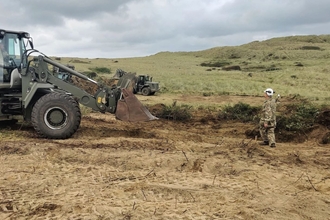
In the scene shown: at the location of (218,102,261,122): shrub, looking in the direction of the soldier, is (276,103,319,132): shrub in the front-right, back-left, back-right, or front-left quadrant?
front-left

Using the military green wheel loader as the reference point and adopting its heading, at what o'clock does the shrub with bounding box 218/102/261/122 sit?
The shrub is roughly at 11 o'clock from the military green wheel loader.

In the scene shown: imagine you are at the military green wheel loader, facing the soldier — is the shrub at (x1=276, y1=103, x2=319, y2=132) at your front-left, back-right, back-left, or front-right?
front-left

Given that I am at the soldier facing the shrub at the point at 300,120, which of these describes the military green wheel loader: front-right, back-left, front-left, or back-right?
back-left

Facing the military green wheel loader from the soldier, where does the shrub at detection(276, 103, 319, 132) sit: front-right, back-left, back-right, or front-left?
back-right

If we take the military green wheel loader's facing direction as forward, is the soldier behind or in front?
in front

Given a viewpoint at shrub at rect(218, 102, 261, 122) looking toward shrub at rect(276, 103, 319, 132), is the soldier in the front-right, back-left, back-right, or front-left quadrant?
front-right

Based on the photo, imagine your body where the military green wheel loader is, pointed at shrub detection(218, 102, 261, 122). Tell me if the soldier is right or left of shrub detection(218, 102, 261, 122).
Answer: right

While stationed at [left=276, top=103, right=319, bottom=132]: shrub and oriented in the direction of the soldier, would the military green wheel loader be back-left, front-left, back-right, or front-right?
front-right

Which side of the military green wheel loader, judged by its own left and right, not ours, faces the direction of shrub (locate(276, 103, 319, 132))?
front

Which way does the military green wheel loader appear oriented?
to the viewer's right
